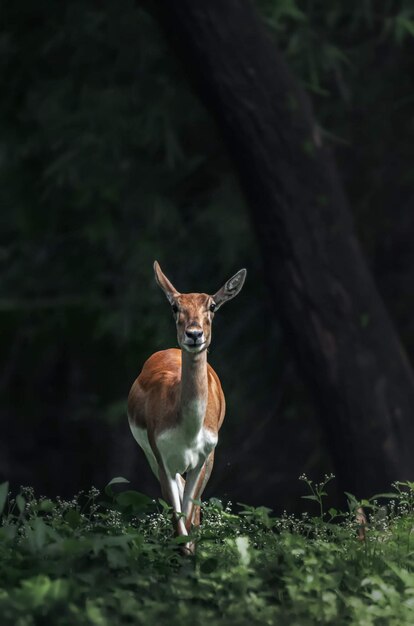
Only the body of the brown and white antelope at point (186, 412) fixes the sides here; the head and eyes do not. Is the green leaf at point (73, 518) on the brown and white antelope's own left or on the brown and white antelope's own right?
on the brown and white antelope's own right

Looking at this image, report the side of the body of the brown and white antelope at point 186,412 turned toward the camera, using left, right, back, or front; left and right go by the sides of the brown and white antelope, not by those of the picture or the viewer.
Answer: front

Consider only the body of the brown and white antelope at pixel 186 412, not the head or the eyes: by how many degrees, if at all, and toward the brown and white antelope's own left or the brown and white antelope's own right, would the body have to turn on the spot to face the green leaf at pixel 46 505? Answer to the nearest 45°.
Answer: approximately 90° to the brown and white antelope's own right

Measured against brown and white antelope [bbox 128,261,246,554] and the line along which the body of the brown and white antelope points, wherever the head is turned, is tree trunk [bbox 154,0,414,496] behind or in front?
behind
